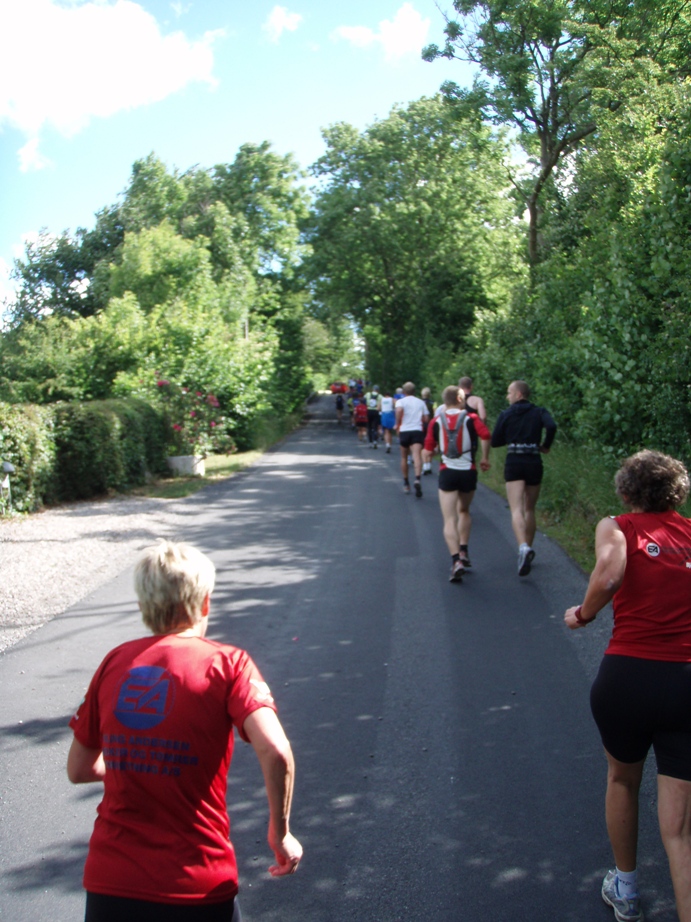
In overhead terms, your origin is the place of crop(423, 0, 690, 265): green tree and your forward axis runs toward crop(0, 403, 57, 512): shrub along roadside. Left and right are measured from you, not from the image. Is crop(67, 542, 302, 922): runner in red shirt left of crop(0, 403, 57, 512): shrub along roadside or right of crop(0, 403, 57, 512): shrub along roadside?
left

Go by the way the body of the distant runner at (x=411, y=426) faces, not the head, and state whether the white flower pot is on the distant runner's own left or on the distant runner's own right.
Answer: on the distant runner's own left

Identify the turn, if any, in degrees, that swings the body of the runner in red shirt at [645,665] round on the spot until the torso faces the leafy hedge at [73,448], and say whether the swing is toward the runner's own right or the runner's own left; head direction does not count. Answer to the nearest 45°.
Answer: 0° — they already face it

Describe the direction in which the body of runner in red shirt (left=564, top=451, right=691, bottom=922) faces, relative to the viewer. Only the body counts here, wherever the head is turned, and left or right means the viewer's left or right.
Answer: facing away from the viewer and to the left of the viewer

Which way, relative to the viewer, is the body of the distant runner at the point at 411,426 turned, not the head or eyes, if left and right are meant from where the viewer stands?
facing away from the viewer

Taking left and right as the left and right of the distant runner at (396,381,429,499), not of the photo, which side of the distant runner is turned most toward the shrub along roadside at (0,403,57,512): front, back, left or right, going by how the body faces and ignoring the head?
left

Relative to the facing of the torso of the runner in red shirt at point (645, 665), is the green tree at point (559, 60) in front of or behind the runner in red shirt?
in front

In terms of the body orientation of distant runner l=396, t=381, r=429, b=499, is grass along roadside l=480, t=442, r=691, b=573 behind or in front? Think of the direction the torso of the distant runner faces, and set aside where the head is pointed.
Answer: behind

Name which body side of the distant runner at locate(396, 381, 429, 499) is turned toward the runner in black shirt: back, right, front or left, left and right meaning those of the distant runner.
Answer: back

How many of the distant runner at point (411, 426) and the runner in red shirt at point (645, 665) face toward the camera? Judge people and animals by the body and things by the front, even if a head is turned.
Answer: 0

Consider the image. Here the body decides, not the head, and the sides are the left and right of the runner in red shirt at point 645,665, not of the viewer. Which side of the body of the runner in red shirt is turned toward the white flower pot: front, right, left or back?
front

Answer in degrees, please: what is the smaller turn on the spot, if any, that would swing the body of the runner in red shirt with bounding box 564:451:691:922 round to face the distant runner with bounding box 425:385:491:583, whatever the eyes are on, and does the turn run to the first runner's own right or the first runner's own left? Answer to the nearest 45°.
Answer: approximately 45° to the first runner's own right

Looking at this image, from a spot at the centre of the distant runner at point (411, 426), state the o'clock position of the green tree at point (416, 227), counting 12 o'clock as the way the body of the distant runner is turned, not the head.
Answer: The green tree is roughly at 12 o'clock from the distant runner.

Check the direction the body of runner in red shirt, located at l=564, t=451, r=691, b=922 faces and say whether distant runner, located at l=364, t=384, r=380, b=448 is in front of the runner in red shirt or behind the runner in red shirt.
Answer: in front

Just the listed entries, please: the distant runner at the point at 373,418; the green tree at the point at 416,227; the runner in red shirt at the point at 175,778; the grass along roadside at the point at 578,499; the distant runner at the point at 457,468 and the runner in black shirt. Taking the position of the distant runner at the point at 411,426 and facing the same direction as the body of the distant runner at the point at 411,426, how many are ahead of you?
2
